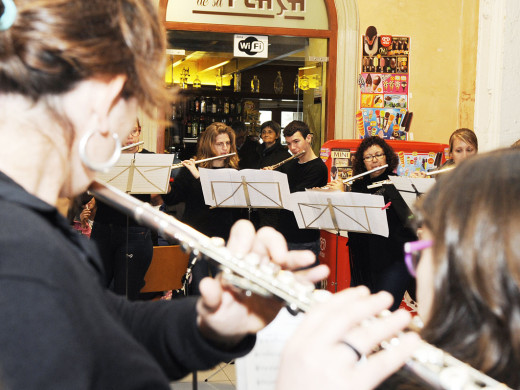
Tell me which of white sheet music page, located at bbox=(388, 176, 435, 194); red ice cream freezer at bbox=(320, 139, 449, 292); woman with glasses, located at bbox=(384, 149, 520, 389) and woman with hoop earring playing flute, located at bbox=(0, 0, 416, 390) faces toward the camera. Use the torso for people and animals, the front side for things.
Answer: the red ice cream freezer

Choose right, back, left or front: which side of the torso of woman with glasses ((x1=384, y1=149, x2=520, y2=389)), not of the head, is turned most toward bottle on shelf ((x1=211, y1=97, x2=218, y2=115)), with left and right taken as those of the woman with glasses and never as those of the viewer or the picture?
front

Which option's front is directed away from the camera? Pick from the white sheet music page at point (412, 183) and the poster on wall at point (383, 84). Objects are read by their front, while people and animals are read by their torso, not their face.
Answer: the white sheet music page

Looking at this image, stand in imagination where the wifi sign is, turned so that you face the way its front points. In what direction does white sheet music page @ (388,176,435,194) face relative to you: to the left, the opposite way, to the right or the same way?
the opposite way

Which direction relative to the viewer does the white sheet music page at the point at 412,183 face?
away from the camera

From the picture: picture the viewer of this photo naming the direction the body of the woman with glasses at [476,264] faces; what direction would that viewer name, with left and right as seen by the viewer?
facing away from the viewer and to the left of the viewer

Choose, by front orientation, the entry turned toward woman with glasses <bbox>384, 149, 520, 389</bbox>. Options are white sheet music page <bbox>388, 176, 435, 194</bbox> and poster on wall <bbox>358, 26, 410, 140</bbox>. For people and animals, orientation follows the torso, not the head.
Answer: the poster on wall

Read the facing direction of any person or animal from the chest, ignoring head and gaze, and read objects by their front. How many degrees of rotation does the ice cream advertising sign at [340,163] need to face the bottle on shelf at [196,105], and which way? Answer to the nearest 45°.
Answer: approximately 135° to its right

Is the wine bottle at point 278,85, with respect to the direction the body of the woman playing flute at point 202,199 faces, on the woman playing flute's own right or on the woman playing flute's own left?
on the woman playing flute's own left

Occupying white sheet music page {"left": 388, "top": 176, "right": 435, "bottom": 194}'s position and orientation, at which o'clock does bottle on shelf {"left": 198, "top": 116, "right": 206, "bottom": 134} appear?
The bottle on shelf is roughly at 11 o'clock from the white sheet music page.

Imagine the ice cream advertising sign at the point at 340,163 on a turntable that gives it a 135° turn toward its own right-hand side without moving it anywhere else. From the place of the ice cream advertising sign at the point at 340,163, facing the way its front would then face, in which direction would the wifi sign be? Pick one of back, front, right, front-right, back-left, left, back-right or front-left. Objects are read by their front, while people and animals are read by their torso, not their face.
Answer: front

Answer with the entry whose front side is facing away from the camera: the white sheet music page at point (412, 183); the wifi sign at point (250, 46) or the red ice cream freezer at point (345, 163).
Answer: the white sheet music page

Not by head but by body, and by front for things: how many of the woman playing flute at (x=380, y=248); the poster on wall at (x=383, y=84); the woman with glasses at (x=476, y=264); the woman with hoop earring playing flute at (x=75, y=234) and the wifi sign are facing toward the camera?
3

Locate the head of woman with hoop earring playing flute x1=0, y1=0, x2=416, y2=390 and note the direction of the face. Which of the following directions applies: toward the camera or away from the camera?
away from the camera

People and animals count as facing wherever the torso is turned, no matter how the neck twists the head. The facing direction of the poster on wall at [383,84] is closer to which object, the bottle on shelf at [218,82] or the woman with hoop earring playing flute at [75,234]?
the woman with hoop earring playing flute

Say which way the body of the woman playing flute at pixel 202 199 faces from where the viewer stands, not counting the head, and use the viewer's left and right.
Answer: facing the viewer and to the right of the viewer

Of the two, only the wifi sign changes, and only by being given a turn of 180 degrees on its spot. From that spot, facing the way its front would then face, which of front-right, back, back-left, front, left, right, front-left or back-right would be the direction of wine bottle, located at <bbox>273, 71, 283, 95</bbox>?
front

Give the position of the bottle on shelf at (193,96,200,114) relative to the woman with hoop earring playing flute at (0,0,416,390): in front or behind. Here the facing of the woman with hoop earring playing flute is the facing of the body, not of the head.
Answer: in front
